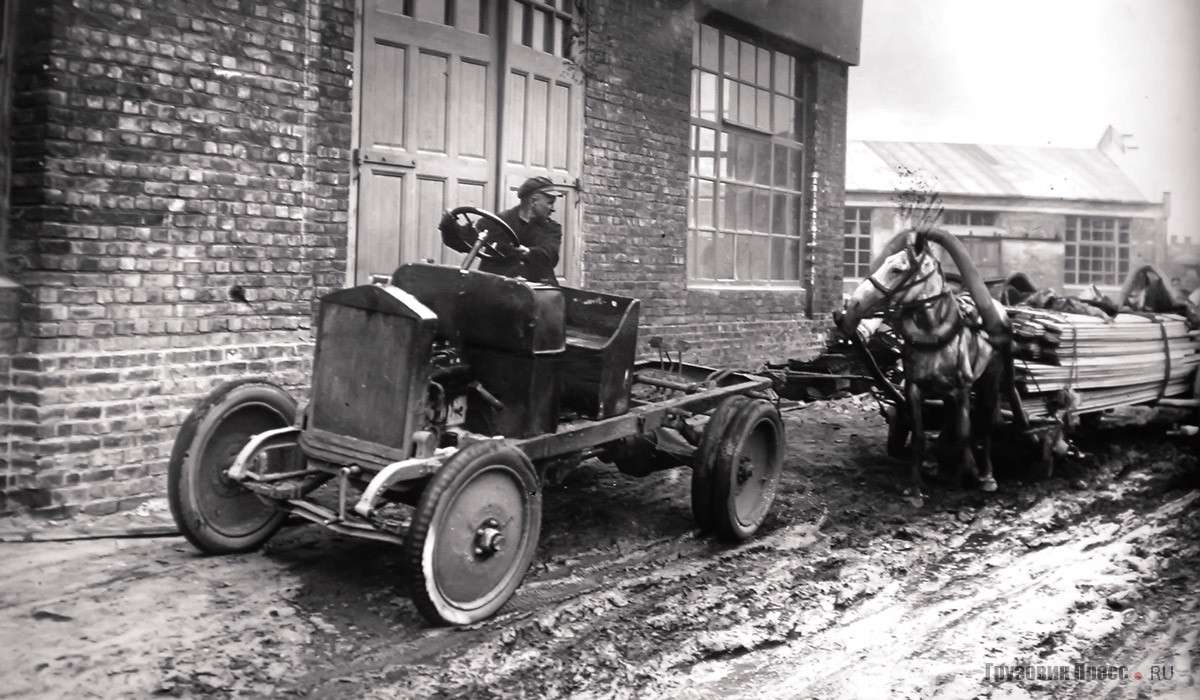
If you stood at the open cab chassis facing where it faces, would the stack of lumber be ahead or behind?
behind

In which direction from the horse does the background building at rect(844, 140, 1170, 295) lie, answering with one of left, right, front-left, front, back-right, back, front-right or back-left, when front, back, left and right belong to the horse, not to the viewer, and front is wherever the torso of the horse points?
back-right

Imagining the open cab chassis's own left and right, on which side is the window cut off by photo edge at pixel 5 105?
on its right

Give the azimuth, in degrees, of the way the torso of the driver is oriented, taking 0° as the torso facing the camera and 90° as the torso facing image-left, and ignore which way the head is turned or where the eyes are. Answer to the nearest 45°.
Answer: approximately 45°

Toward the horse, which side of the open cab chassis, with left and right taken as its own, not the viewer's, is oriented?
back

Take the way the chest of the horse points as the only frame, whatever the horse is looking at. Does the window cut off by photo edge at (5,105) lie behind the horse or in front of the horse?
in front

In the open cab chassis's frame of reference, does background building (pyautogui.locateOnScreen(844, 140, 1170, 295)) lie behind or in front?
behind

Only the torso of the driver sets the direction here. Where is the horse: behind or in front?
behind

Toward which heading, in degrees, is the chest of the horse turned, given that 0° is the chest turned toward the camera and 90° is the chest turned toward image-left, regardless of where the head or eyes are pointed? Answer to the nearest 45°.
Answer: approximately 45°
